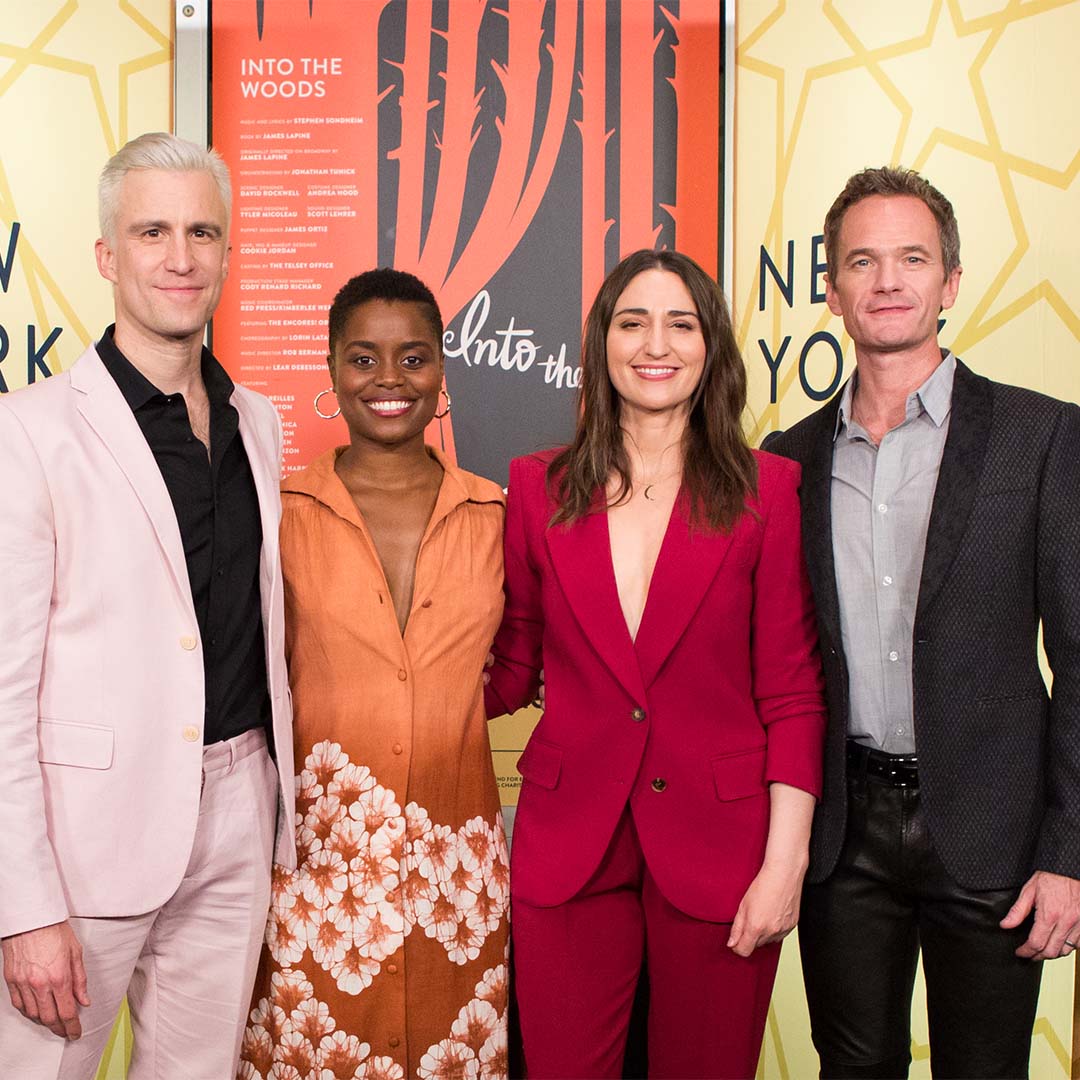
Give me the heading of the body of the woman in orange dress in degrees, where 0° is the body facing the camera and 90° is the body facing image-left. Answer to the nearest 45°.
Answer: approximately 0°

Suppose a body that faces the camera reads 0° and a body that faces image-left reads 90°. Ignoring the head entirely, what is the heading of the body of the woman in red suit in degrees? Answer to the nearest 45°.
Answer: approximately 0°

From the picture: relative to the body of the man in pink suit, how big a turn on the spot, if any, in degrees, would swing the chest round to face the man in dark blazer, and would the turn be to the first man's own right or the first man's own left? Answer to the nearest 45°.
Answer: approximately 45° to the first man's own left

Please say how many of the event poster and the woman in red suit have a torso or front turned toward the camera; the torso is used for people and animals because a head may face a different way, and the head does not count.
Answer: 2

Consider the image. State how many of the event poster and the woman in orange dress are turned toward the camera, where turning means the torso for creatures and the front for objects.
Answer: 2
